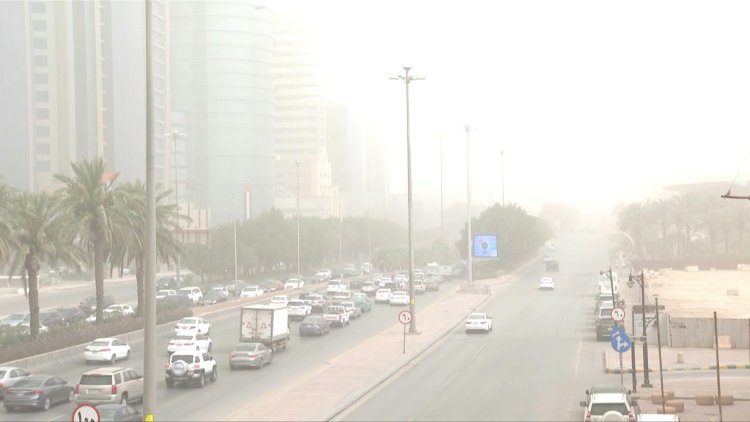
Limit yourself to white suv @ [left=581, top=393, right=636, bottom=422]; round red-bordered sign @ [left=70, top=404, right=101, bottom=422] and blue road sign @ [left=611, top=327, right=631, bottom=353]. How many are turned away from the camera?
1

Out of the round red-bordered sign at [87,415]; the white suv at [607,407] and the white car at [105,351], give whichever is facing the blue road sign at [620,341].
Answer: the white suv

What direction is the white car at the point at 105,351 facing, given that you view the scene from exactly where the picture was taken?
facing away from the viewer and to the right of the viewer

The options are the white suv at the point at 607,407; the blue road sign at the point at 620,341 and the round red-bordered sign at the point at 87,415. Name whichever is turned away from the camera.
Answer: the white suv

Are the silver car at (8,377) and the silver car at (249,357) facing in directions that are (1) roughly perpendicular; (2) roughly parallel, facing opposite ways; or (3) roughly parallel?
roughly parallel

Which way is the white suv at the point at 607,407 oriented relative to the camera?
away from the camera

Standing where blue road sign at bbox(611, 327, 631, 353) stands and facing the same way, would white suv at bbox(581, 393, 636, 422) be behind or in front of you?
in front

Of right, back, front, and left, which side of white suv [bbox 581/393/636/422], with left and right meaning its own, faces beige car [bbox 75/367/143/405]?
left

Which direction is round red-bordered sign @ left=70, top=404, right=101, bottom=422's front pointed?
toward the camera

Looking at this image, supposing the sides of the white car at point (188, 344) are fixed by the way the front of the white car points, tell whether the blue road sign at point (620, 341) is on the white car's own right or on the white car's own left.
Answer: on the white car's own right

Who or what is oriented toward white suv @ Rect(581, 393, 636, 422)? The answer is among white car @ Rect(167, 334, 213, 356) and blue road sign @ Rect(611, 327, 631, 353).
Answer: the blue road sign

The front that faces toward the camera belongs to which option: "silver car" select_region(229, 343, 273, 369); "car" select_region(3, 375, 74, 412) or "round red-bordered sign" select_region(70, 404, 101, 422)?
the round red-bordered sign

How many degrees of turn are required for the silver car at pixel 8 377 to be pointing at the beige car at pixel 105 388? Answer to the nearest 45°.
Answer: approximately 90° to its right

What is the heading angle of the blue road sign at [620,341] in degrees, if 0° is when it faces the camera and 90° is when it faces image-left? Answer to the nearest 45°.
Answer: approximately 0°

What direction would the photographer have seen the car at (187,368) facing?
facing away from the viewer and to the right of the viewer
